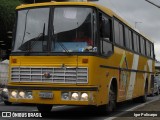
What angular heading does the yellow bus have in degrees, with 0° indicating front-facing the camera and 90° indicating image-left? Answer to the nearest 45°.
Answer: approximately 45°
